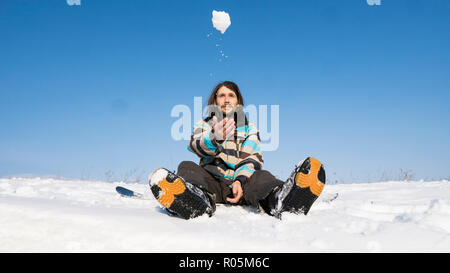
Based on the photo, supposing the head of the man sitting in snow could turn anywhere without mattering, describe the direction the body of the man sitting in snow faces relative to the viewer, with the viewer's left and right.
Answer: facing the viewer
